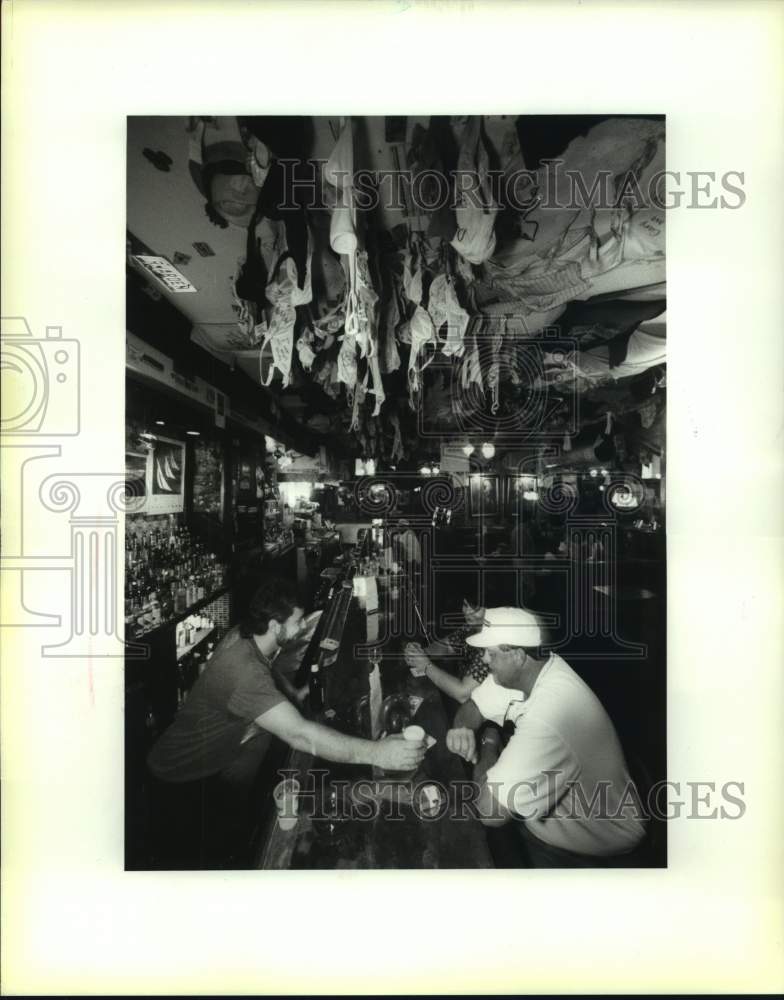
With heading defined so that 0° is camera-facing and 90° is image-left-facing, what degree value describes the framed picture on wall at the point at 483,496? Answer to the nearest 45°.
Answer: approximately 0°

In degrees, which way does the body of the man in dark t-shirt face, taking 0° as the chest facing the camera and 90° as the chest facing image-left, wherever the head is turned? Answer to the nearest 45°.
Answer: approximately 270°

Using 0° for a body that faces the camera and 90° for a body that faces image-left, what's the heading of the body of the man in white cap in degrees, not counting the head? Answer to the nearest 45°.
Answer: approximately 90°

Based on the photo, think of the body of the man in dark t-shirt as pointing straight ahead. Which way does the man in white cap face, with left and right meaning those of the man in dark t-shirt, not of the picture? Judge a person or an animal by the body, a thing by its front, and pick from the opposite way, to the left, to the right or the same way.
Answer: the opposite way

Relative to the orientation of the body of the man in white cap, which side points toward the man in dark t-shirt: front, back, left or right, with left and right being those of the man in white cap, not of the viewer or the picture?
front

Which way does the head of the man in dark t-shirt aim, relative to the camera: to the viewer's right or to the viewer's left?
to the viewer's right

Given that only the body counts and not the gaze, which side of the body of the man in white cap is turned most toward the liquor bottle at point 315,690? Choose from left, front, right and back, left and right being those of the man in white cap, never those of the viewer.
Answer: front
